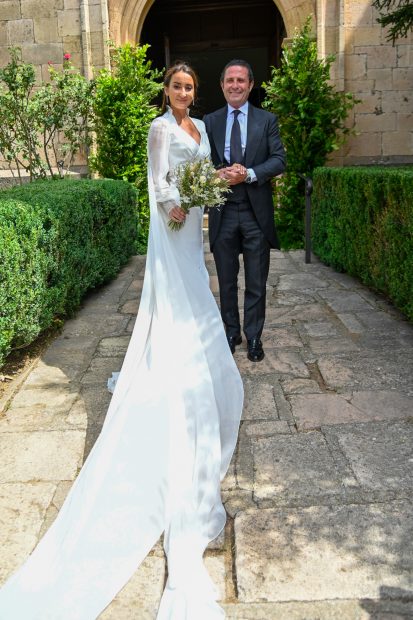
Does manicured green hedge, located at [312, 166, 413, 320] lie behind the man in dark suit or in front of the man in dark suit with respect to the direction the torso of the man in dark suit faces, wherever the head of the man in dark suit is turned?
behind

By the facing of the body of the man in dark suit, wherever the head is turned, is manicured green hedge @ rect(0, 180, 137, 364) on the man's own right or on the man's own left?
on the man's own right

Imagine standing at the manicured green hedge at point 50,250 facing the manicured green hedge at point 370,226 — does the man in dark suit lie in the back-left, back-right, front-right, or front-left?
front-right

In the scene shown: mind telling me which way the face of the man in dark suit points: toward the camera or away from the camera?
toward the camera

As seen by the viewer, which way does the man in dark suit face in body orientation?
toward the camera

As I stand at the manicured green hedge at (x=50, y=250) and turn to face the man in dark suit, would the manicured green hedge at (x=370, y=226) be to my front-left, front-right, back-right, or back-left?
front-left
